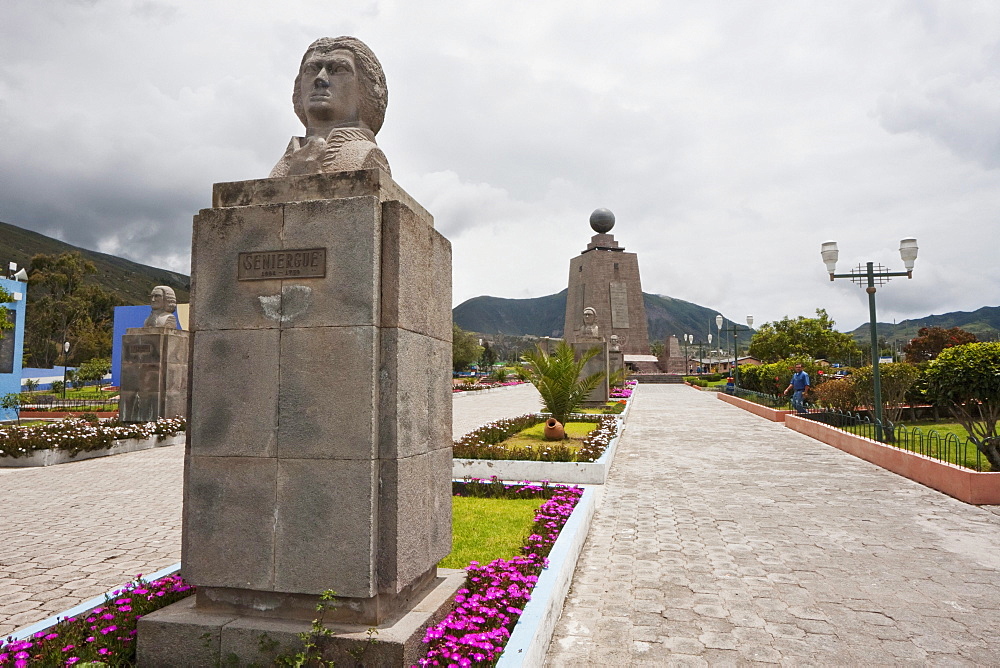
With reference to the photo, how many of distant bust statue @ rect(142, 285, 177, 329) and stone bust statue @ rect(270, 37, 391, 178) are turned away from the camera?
0

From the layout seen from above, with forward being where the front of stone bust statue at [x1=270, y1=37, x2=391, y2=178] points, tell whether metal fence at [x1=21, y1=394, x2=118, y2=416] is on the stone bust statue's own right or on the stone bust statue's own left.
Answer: on the stone bust statue's own right

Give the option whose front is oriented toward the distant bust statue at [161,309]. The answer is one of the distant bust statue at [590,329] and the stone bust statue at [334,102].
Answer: the distant bust statue at [590,329]

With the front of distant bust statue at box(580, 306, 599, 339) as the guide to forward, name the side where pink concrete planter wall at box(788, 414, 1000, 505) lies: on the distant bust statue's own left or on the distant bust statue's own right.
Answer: on the distant bust statue's own left

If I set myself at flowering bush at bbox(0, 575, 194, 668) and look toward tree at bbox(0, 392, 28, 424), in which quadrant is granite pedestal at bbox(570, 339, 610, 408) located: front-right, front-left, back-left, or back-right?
front-right

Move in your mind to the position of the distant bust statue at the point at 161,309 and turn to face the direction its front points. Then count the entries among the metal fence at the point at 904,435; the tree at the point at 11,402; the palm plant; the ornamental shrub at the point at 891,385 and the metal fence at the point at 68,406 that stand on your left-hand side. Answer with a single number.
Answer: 3

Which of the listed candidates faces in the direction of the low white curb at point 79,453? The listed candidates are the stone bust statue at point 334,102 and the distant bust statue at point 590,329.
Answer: the distant bust statue

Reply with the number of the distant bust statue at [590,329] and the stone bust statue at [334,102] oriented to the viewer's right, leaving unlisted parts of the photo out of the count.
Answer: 0

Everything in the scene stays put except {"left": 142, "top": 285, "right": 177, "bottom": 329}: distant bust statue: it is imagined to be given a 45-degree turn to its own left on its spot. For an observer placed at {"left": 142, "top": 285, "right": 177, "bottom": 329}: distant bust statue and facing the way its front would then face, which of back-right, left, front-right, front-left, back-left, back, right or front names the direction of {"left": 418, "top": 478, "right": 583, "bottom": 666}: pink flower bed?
front

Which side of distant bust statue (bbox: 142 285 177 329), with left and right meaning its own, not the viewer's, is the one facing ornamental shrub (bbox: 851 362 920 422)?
left

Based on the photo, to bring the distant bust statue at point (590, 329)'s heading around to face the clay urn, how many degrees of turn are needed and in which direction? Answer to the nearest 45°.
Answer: approximately 45° to its left

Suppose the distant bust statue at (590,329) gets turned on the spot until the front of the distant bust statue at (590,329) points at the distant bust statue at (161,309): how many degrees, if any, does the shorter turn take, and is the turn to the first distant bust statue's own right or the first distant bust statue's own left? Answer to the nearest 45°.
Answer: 0° — it already faces it

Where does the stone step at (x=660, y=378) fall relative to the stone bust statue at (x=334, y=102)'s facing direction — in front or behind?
behind

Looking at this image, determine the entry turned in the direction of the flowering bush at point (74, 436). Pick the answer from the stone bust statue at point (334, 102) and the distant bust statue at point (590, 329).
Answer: the distant bust statue

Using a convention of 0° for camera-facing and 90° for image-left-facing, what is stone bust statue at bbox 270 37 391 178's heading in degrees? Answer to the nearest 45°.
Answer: approximately 45°

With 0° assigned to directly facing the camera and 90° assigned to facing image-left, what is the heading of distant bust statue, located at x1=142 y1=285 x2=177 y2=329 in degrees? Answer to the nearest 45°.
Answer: approximately 45°

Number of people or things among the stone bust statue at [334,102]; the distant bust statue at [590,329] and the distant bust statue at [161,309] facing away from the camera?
0
